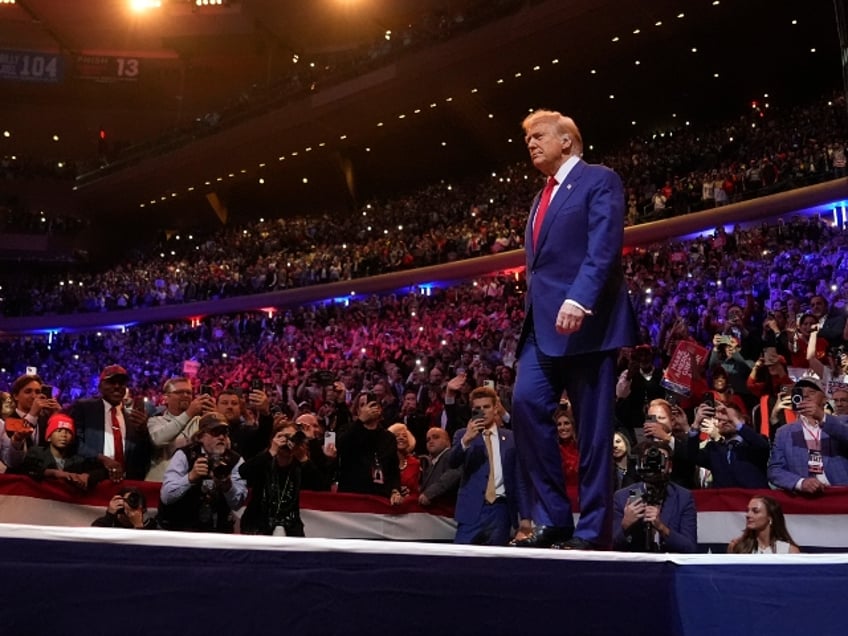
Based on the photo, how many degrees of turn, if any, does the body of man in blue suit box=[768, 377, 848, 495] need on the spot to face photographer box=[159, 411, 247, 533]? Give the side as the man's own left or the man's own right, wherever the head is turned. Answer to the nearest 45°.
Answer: approximately 45° to the man's own right

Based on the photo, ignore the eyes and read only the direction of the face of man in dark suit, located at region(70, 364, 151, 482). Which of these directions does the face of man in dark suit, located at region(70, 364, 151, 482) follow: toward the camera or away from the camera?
toward the camera

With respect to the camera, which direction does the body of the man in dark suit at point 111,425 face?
toward the camera

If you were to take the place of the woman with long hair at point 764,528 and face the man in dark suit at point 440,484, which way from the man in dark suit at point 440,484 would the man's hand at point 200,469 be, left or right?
left

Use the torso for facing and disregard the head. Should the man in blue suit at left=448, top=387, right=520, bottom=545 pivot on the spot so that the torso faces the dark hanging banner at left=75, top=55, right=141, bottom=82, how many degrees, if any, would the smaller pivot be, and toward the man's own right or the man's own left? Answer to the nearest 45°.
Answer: approximately 135° to the man's own right

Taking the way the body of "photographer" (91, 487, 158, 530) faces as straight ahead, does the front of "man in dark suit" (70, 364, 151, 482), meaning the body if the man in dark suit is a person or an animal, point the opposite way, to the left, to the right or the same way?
the same way

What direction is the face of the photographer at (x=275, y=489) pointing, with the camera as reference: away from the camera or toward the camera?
toward the camera

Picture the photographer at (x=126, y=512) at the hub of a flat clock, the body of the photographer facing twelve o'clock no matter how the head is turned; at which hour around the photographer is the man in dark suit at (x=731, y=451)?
The man in dark suit is roughly at 9 o'clock from the photographer.

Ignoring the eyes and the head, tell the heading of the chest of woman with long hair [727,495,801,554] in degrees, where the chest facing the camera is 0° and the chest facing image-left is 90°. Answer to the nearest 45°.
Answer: approximately 45°

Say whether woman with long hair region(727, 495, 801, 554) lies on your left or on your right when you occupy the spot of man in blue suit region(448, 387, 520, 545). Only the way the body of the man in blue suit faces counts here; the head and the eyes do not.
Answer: on your left

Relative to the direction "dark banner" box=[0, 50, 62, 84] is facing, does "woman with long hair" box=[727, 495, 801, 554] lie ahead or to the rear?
ahead

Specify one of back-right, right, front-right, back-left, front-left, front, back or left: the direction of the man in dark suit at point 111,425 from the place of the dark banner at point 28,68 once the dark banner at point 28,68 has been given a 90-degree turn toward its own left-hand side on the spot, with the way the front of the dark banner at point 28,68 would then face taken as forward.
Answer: right

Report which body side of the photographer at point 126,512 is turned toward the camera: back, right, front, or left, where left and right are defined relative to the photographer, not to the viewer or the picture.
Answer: front

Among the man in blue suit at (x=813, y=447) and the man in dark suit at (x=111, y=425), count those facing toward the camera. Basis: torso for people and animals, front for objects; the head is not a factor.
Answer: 2

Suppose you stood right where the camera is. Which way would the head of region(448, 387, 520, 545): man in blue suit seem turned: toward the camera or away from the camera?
toward the camera

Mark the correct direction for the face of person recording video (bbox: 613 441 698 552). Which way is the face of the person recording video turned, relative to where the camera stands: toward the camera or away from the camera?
toward the camera

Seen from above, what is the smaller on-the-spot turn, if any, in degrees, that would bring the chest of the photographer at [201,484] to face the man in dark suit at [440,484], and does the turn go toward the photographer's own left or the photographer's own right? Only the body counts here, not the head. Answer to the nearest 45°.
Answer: approximately 45° to the photographer's own left

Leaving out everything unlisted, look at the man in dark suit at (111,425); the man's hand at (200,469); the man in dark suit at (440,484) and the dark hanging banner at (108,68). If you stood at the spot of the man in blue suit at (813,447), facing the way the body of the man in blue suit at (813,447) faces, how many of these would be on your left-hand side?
0
